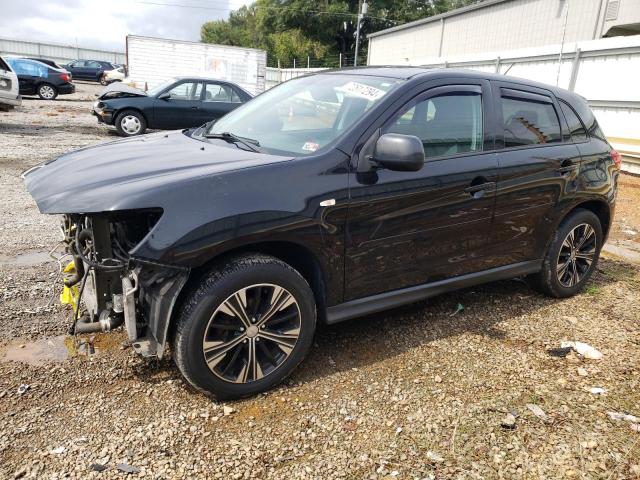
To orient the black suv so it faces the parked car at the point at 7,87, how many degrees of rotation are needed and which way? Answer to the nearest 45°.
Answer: approximately 90° to its right

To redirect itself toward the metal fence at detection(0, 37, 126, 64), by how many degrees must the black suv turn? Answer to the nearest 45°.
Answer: approximately 90° to its right

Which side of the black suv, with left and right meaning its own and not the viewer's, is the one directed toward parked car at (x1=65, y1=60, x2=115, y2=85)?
right

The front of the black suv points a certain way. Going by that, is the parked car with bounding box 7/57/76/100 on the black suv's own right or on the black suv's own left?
on the black suv's own right

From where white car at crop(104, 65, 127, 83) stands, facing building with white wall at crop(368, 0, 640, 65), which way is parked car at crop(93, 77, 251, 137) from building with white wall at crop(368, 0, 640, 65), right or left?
right

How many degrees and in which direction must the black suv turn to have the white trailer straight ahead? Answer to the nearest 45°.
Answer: approximately 135° to its right

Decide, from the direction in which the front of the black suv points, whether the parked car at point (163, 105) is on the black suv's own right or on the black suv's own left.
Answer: on the black suv's own right

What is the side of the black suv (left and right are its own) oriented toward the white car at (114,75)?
right

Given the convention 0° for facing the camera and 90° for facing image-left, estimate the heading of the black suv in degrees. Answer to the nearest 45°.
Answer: approximately 45°
